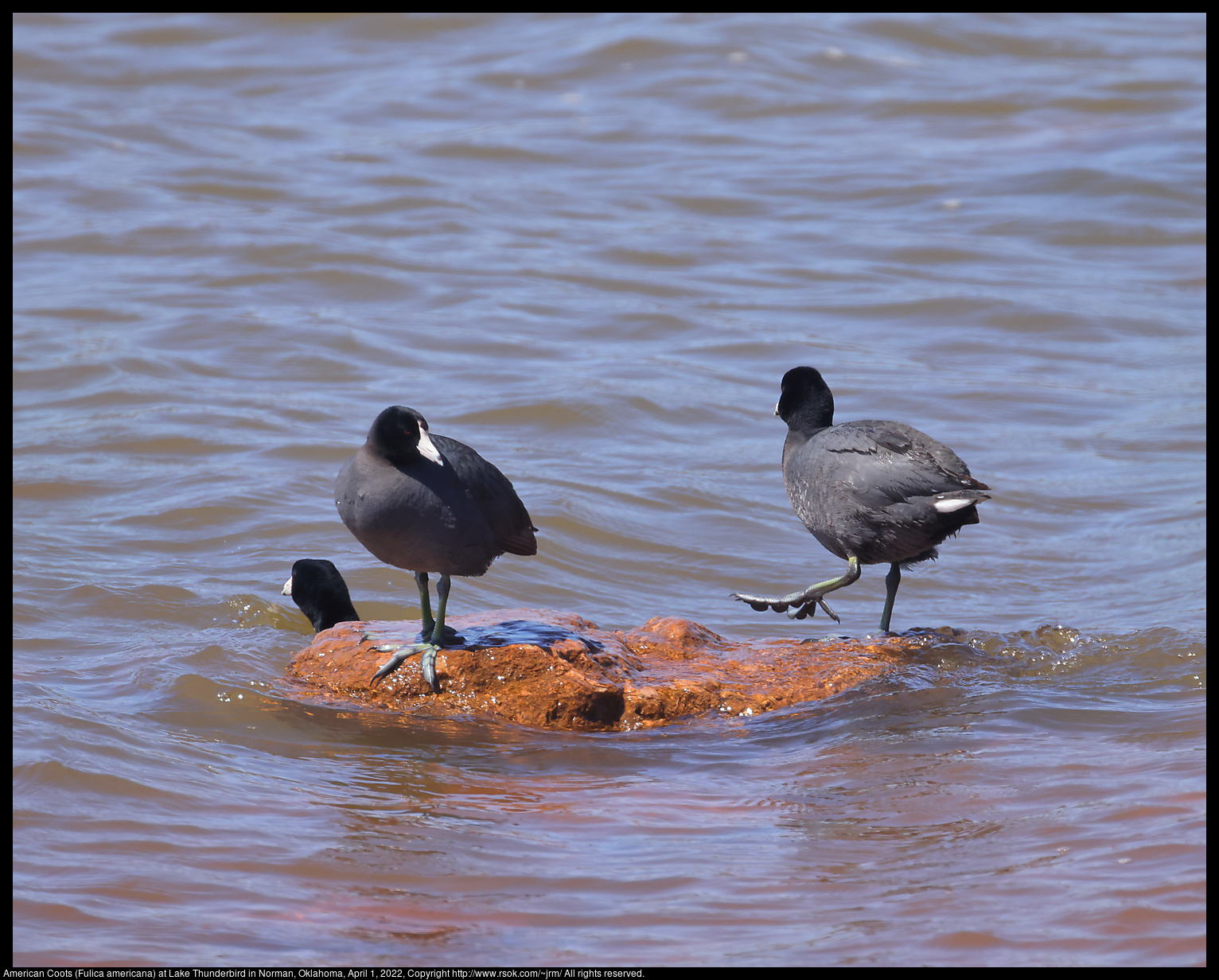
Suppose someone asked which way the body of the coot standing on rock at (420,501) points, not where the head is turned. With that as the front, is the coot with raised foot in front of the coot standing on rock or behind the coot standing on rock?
behind

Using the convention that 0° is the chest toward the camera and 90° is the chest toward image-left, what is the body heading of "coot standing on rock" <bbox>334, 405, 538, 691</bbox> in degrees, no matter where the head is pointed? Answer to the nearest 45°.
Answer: approximately 45°

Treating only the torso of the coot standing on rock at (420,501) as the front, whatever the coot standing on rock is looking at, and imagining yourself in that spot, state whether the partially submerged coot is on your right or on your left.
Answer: on your right
